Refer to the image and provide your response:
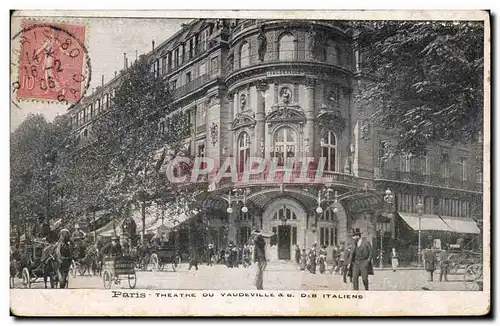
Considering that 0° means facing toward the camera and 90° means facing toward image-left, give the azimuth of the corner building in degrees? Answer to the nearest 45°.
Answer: approximately 0°
